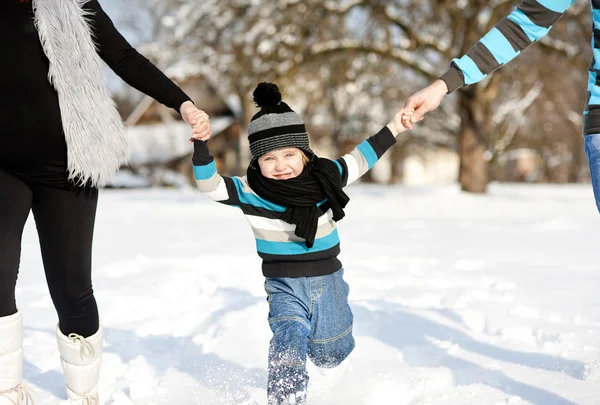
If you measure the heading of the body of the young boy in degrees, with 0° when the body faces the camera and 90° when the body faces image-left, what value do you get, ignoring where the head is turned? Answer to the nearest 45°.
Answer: approximately 0°

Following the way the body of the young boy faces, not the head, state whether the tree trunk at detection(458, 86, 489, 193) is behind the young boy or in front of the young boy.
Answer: behind
